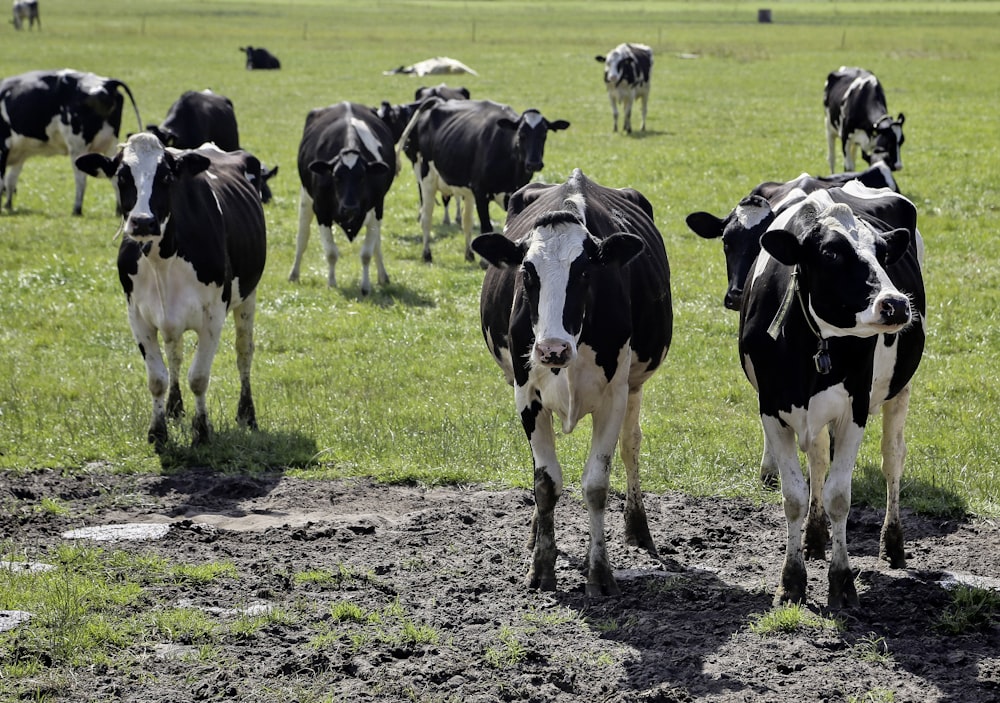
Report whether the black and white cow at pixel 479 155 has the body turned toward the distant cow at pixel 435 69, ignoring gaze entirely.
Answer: no

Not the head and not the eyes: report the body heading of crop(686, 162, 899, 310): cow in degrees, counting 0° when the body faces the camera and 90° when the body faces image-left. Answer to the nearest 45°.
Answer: approximately 45°

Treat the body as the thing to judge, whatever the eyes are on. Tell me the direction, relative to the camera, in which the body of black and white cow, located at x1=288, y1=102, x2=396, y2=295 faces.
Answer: toward the camera

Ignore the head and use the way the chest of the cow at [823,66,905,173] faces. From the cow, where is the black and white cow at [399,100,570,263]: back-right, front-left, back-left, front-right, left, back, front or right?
right

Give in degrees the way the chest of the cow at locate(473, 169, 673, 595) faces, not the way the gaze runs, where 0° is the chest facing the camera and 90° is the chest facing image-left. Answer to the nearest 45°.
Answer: approximately 0°

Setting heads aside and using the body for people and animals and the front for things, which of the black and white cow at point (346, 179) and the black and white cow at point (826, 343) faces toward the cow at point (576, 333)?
the black and white cow at point (346, 179)

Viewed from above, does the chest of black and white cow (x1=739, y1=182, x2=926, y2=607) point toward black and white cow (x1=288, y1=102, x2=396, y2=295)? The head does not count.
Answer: no

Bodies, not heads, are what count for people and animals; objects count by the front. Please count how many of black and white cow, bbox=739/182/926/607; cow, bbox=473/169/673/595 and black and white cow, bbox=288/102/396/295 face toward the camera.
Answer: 3

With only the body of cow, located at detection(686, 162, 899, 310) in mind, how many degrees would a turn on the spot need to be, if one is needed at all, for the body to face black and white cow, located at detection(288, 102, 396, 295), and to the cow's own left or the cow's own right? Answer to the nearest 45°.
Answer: approximately 90° to the cow's own right

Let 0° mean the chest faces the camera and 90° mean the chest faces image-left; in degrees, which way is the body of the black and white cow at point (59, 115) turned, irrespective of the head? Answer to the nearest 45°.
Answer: approximately 90°

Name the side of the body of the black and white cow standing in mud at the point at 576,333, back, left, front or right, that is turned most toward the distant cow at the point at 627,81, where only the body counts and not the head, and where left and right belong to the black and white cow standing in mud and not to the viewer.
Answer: back

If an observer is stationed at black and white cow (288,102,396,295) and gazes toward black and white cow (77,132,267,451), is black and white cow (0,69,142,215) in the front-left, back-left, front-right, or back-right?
back-right

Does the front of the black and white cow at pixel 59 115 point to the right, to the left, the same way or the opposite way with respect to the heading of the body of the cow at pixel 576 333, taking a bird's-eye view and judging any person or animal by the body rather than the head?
to the right

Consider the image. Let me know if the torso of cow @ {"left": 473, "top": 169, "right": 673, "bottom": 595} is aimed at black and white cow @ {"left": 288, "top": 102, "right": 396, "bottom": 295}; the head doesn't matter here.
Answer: no

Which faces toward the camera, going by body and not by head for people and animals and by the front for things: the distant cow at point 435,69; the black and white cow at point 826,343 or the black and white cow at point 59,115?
the black and white cow at point 826,343

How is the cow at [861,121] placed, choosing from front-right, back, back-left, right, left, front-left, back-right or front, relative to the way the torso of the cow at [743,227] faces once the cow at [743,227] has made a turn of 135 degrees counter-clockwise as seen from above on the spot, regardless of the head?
left
